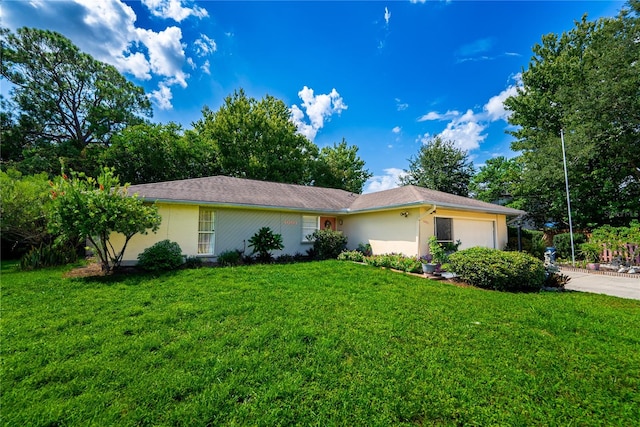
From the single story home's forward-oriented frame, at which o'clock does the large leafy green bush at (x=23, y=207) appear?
The large leafy green bush is roughly at 4 o'clock from the single story home.

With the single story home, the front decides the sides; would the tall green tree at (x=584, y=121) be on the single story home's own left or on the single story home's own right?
on the single story home's own left

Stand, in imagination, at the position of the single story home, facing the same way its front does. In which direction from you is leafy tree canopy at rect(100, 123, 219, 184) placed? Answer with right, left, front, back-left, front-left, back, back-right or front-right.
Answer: back

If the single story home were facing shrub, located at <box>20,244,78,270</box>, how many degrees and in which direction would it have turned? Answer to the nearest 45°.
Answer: approximately 135° to its right

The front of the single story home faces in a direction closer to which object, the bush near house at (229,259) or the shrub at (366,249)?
the shrub

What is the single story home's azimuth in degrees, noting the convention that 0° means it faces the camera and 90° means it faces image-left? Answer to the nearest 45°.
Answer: approximately 315°

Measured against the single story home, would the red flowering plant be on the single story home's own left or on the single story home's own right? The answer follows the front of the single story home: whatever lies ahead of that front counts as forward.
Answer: on the single story home's own right

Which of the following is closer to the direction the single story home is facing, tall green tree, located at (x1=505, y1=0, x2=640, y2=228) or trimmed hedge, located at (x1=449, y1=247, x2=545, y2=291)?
the trimmed hedge

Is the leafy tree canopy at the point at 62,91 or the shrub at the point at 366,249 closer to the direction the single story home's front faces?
the shrub

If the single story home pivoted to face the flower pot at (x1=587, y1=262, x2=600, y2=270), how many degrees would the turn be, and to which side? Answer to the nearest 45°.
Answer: approximately 45° to its left
